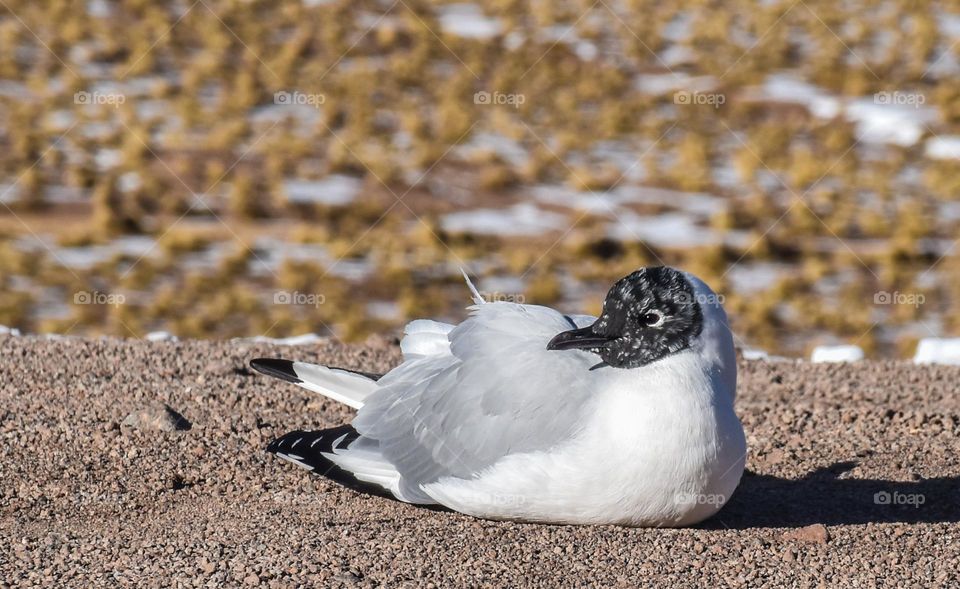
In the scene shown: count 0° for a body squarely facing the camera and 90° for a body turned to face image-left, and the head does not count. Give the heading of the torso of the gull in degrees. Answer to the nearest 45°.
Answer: approximately 270°
